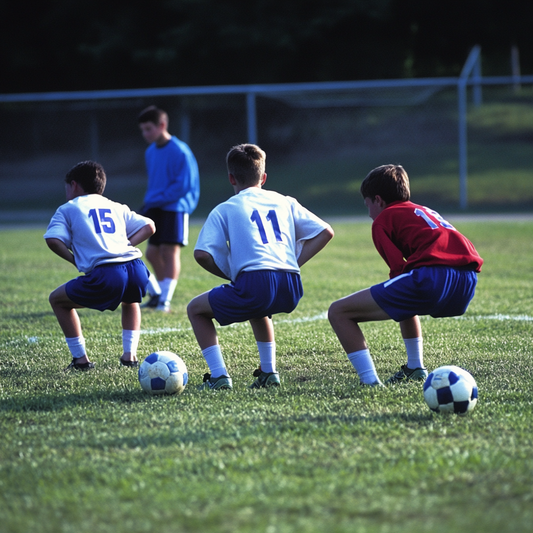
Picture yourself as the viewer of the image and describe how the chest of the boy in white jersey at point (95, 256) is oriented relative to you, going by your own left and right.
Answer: facing away from the viewer and to the left of the viewer

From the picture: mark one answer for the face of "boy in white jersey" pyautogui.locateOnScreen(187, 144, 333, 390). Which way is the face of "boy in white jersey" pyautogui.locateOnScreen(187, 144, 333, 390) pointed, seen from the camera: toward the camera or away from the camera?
away from the camera

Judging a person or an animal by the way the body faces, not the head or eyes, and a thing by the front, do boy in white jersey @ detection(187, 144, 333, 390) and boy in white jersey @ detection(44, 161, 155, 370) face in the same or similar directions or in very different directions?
same or similar directions

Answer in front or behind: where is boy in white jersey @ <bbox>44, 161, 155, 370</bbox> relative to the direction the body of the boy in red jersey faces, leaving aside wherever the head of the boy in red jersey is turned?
in front

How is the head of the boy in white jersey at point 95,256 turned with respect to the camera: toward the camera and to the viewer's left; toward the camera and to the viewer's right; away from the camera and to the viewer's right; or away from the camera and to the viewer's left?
away from the camera and to the viewer's left

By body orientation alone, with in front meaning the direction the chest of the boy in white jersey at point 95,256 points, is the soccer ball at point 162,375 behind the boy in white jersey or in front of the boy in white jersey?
behind

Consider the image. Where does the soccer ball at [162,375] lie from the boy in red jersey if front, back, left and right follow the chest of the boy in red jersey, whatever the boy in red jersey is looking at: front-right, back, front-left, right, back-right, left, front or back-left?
front-left

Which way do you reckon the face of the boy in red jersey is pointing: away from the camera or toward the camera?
away from the camera

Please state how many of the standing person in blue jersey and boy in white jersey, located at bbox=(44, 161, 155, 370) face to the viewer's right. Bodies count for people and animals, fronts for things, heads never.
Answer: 0

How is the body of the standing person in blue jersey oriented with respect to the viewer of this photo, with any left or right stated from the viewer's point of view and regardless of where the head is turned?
facing the viewer and to the left of the viewer

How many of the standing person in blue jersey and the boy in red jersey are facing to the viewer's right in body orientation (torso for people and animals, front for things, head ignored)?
0

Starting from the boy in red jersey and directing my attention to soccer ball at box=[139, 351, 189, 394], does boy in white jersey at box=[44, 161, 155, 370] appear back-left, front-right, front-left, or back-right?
front-right
